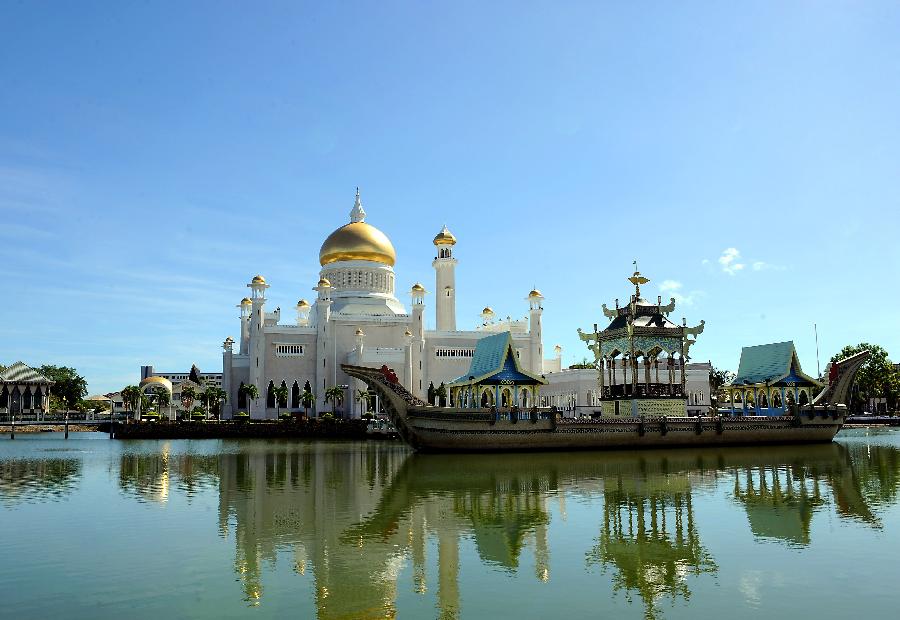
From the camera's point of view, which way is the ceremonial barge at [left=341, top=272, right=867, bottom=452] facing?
to the viewer's left
